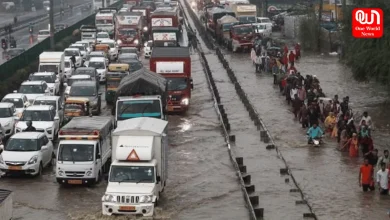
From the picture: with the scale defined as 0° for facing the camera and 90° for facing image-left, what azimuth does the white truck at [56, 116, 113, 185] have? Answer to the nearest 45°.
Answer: approximately 0°

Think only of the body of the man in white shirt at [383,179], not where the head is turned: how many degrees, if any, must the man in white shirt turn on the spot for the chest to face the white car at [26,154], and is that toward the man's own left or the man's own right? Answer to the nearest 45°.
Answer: approximately 90° to the man's own right

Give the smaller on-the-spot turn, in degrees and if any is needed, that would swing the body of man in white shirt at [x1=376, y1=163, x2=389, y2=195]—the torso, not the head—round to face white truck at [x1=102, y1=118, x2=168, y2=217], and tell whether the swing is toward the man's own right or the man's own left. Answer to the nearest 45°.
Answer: approximately 90° to the man's own right

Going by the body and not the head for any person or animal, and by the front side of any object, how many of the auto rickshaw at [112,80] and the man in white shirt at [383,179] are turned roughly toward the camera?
2

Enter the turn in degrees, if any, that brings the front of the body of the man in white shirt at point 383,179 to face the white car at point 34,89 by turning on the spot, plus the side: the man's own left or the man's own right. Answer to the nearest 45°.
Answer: approximately 135° to the man's own right

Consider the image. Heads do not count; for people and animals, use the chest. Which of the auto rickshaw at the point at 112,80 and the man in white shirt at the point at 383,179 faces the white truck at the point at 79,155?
the auto rickshaw

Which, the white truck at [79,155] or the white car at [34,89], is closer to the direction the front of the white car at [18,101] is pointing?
the white truck

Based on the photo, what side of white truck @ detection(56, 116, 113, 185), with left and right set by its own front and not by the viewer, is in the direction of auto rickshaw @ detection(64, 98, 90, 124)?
back

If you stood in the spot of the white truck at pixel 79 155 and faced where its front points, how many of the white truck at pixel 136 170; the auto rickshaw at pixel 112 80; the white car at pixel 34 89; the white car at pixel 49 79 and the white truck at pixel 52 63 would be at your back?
4

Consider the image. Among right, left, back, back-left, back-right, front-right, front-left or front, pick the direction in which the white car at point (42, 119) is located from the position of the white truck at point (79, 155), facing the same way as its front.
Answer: back

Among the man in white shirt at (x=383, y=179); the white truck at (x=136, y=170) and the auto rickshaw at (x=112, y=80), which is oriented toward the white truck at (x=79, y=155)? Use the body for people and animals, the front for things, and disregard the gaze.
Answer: the auto rickshaw
